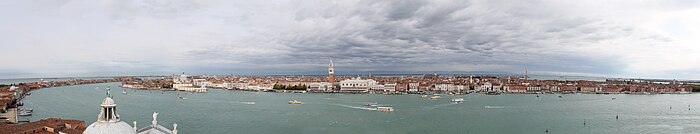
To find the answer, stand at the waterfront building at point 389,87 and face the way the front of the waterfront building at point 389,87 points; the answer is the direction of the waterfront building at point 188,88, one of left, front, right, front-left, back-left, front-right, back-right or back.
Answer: right

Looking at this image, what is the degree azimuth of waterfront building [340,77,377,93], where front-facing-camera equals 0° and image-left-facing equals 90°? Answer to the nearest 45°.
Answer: approximately 0°

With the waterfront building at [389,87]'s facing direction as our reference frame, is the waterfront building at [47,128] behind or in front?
in front

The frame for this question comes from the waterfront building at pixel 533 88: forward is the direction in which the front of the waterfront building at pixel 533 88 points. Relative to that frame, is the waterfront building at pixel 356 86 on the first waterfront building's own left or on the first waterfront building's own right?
on the first waterfront building's own right

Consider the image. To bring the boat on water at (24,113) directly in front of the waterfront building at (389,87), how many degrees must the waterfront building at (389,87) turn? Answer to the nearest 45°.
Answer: approximately 45° to its right

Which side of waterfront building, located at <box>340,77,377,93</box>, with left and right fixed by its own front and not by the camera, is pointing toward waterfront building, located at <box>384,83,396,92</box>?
left

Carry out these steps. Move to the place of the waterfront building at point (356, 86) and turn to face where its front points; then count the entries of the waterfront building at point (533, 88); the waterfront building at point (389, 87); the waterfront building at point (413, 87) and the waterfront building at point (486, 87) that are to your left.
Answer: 4

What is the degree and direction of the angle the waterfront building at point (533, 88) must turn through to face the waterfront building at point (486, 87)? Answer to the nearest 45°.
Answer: approximately 90° to its right

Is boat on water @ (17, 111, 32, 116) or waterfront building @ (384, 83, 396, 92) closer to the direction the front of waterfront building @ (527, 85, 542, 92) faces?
the boat on water

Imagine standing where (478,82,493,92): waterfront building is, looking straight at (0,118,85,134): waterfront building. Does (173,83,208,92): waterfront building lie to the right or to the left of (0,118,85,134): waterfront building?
right

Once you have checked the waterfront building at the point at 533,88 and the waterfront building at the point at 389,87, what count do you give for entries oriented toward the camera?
2

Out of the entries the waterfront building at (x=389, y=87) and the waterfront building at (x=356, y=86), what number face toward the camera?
2

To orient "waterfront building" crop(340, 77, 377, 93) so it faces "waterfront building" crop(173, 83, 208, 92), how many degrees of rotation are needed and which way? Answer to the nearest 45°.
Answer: approximately 90° to its right
